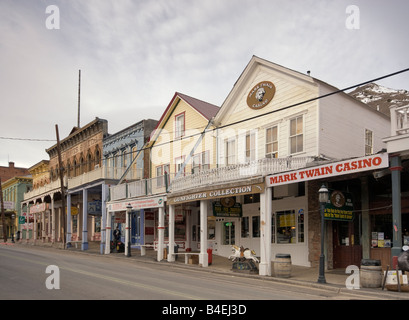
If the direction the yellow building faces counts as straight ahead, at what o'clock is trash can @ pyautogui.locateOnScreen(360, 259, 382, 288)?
The trash can is roughly at 10 o'clock from the yellow building.

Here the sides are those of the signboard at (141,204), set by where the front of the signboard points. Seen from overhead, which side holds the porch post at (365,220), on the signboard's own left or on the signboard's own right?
on the signboard's own left

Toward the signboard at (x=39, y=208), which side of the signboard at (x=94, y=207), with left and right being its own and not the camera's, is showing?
back

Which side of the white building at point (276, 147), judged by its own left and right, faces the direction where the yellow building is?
right

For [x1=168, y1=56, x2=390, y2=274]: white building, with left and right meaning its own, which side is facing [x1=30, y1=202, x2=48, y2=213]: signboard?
right

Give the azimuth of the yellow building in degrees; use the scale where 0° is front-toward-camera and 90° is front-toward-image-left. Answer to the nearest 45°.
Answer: approximately 45°

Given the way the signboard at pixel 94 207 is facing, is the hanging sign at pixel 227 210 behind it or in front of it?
in front

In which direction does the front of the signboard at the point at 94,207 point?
toward the camera

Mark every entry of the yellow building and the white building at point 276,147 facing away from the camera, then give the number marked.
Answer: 0
